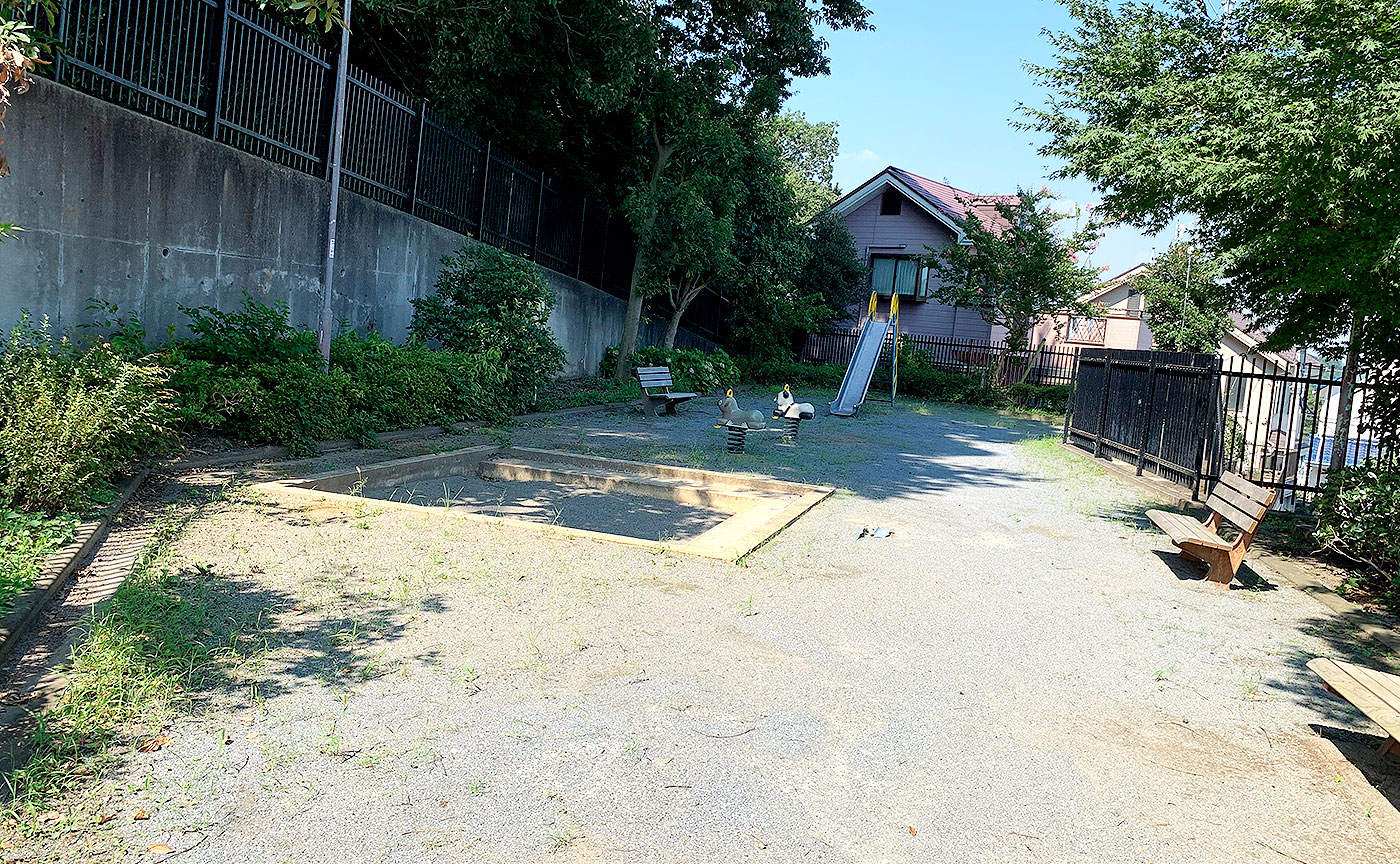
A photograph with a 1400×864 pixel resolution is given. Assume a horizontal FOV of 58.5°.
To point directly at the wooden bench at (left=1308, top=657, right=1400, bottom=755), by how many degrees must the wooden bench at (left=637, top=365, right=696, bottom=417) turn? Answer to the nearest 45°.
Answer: approximately 45° to its right

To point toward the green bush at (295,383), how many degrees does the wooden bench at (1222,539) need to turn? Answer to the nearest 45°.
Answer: approximately 45° to its right

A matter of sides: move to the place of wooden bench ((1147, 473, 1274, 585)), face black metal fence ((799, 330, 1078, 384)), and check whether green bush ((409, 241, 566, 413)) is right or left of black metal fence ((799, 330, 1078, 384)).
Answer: left

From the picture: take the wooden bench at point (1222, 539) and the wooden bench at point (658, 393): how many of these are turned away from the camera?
0

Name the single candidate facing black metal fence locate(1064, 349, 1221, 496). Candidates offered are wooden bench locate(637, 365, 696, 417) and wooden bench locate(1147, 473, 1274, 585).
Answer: wooden bench locate(637, 365, 696, 417)

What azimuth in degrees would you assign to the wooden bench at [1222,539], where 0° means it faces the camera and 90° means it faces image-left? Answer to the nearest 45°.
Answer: approximately 45°

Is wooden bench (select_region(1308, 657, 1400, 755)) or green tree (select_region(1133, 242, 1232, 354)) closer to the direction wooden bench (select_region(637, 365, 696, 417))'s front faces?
the wooden bench

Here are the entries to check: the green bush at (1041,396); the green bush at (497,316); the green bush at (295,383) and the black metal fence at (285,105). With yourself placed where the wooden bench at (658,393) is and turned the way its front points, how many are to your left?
1

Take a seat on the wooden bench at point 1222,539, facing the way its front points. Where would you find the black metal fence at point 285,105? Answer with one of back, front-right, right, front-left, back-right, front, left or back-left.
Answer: front-right

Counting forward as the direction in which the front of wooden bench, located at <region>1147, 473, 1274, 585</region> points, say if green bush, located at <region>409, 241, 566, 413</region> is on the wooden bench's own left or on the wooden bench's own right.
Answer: on the wooden bench's own right

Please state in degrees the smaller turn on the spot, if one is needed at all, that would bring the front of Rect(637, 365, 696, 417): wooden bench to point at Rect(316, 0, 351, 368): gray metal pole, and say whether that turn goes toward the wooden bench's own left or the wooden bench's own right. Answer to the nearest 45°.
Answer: approximately 90° to the wooden bench's own right

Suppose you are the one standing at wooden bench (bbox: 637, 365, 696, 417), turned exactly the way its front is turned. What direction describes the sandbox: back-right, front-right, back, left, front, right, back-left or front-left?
front-right

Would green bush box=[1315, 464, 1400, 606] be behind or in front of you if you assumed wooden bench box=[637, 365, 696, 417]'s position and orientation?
in front

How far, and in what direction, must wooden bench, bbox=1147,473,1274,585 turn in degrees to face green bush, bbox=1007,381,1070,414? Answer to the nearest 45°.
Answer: approximately 135° to its right

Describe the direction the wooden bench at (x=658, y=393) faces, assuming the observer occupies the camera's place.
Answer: facing the viewer and to the right of the viewer
